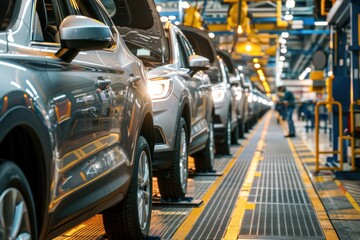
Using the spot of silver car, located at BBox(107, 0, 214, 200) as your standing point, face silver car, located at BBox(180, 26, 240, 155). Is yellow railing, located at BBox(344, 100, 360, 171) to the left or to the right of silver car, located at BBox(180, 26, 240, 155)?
right

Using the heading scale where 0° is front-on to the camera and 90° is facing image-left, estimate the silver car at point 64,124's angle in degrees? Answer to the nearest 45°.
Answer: approximately 45°

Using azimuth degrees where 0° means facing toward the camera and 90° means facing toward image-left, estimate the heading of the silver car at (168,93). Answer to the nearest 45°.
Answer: approximately 45°

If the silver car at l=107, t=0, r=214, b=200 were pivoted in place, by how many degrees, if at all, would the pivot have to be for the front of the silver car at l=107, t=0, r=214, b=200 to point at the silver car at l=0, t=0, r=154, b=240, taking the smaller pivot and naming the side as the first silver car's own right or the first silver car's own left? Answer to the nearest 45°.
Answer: approximately 45° to the first silver car's own left

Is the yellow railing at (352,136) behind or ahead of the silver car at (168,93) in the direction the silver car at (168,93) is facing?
behind

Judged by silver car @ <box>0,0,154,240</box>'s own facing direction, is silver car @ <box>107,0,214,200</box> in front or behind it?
behind

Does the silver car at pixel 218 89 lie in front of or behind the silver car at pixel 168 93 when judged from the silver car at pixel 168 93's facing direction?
behind

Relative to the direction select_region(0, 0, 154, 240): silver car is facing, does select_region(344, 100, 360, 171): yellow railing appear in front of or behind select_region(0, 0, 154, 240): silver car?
behind

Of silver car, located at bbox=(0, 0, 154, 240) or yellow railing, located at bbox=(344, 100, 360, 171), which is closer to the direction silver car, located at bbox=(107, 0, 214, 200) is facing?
the silver car
